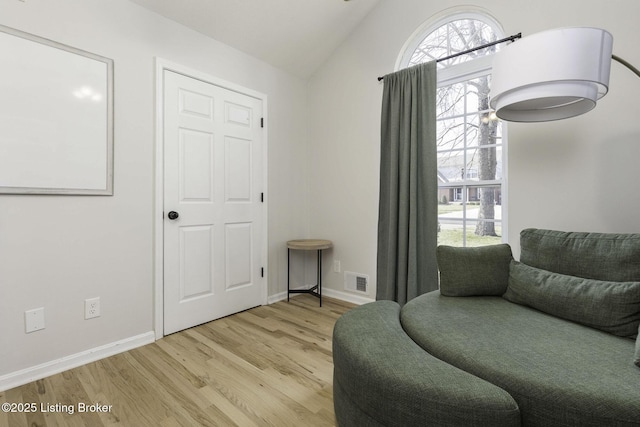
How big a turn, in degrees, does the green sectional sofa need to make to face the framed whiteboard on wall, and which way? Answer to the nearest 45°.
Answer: approximately 45° to its right

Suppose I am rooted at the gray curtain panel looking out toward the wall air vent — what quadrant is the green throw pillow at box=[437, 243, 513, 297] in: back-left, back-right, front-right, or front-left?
back-left

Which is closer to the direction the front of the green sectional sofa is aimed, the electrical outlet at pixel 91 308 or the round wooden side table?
the electrical outlet

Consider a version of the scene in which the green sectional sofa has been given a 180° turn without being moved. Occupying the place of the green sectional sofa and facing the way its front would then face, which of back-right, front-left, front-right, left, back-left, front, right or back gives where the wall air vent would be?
left

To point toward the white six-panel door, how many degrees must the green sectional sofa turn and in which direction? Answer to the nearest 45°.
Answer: approximately 45° to its right

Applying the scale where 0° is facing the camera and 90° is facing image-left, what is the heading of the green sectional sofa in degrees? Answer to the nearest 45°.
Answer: approximately 45°

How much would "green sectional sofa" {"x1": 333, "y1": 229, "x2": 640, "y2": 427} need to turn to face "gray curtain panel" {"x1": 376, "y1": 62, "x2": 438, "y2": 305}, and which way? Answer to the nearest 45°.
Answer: approximately 90° to its right

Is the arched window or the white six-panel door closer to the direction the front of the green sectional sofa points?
the white six-panel door

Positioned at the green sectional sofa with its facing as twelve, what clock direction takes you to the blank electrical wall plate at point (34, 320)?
The blank electrical wall plate is roughly at 1 o'clock from the green sectional sofa.

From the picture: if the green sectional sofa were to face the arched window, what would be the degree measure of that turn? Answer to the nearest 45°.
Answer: approximately 135° to its right

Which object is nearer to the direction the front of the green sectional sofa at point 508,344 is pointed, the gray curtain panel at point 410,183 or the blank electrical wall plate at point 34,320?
the blank electrical wall plate
